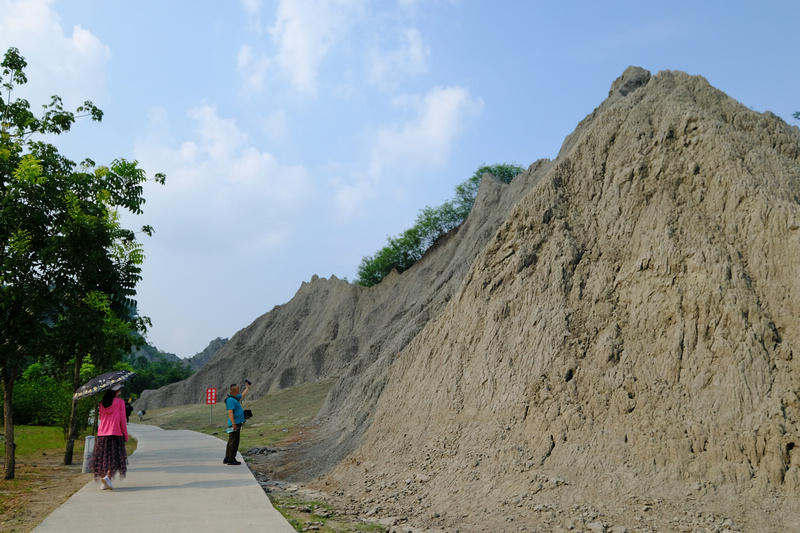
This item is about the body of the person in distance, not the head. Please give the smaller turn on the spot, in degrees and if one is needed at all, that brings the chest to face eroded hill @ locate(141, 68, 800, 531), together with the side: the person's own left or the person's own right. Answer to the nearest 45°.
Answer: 0° — they already face it

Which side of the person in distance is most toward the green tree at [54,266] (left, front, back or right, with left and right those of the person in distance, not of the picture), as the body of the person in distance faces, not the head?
back

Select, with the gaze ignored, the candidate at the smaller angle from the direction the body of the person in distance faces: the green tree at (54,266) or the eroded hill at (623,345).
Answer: the eroded hill

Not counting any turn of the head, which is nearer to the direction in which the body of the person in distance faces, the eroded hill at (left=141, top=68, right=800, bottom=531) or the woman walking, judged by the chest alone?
the eroded hill

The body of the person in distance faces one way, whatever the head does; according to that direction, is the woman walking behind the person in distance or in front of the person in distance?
behind

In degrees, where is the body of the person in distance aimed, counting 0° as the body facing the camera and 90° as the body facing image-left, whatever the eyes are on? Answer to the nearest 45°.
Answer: approximately 270°
